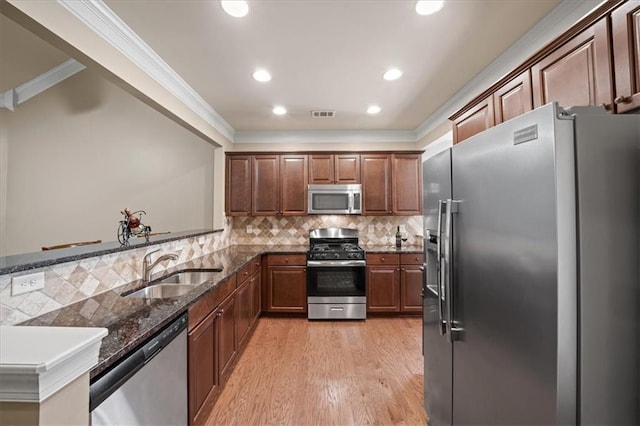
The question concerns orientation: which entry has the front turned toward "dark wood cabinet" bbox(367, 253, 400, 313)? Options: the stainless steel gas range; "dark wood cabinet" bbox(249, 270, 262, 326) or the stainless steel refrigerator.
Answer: "dark wood cabinet" bbox(249, 270, 262, 326)

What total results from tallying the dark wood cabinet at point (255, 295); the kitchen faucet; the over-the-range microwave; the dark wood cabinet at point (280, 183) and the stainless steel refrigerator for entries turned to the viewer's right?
2

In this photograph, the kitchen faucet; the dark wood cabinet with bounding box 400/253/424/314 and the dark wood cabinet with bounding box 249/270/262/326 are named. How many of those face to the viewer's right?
2

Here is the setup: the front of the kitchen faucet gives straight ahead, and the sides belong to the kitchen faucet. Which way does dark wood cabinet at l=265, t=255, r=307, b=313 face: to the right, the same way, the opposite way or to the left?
to the right

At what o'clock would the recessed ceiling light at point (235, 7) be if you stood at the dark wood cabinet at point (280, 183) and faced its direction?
The recessed ceiling light is roughly at 12 o'clock from the dark wood cabinet.

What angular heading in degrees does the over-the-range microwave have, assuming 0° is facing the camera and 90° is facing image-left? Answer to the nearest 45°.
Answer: approximately 0°

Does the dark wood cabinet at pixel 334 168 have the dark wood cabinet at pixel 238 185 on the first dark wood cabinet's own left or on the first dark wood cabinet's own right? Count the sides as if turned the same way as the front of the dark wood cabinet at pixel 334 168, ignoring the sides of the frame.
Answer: on the first dark wood cabinet's own right

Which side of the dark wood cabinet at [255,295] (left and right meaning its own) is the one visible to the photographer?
right

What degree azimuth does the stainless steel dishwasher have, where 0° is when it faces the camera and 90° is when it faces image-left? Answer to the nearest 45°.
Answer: approximately 315°
